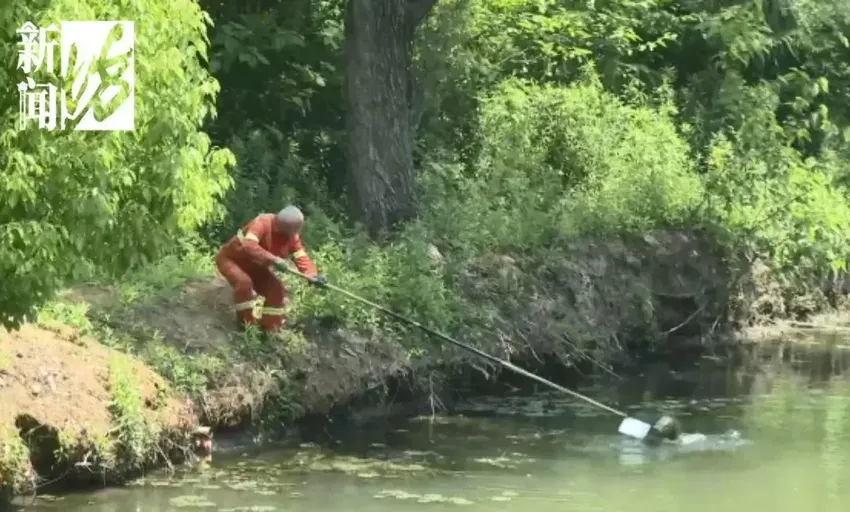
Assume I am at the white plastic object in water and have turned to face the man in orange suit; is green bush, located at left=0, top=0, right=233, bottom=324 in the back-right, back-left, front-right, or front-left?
front-left

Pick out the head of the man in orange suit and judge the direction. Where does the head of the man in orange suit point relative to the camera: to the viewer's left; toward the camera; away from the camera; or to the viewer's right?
to the viewer's right

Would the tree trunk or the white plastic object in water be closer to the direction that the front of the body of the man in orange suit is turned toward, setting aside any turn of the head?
the white plastic object in water

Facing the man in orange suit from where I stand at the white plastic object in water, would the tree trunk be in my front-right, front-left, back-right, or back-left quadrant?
front-right

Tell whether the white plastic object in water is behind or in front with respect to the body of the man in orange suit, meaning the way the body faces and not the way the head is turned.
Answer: in front

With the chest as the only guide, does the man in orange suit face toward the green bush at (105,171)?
no

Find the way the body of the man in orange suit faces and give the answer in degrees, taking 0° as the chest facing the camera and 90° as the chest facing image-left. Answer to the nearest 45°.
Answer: approximately 315°

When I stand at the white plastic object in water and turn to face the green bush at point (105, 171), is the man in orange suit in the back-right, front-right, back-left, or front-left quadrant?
front-right

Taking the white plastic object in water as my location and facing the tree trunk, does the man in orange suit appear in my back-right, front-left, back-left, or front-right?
front-left

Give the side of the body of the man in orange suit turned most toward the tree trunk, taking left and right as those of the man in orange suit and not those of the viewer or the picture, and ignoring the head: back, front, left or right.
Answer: left
